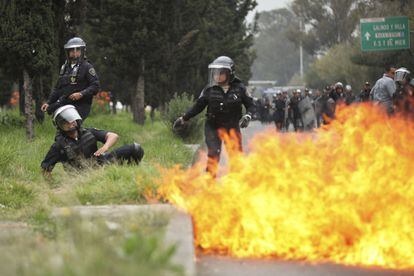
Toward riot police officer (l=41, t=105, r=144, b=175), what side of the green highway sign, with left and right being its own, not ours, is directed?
front

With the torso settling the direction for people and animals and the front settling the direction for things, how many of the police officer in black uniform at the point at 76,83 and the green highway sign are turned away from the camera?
0

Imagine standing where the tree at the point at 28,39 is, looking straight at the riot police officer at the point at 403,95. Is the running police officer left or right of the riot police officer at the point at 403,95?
right

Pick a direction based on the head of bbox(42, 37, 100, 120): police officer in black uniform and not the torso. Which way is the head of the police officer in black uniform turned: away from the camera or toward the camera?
toward the camera

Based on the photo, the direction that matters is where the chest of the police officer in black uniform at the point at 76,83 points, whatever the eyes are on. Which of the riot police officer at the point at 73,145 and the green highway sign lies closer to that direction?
the riot police officer

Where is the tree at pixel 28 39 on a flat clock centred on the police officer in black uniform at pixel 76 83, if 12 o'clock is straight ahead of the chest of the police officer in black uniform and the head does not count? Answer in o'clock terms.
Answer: The tree is roughly at 4 o'clock from the police officer in black uniform.

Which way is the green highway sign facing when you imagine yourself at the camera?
facing the viewer

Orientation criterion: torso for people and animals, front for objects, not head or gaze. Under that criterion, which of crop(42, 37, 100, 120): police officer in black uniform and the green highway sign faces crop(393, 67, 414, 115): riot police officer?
the green highway sign

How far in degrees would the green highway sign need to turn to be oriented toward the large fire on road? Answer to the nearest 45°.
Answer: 0° — it already faces it

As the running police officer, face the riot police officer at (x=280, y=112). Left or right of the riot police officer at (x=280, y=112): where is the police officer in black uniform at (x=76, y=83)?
left

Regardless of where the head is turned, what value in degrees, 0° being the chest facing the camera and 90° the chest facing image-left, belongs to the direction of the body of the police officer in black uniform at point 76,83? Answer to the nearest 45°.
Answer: approximately 45°

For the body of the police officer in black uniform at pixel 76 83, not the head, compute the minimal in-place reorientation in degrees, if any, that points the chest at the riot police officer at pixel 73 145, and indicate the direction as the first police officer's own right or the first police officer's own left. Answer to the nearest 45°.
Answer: approximately 45° to the first police officer's own left

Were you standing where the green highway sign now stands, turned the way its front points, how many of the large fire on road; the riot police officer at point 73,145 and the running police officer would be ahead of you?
3

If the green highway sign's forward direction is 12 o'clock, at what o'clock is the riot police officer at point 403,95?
The riot police officer is roughly at 12 o'clock from the green highway sign.

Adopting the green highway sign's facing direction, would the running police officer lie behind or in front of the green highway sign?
in front

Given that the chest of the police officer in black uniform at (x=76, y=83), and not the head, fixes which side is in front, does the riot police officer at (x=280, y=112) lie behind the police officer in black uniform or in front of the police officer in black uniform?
behind

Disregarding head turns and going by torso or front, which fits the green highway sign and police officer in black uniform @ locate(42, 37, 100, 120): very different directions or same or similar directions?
same or similar directions

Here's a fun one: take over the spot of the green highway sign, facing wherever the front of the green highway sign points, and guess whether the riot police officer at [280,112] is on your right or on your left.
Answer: on your right

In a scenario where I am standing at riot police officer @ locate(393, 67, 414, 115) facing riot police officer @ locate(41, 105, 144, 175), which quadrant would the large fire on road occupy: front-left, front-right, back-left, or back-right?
front-left
